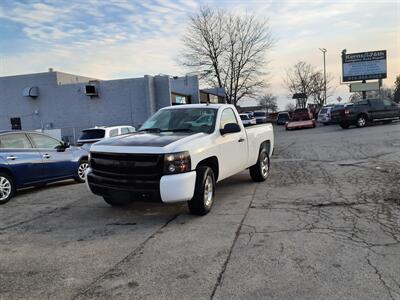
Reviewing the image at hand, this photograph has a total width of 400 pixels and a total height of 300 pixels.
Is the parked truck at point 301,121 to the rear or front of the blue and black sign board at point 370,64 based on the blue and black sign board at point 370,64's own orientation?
to the front

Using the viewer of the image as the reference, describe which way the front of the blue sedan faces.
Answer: facing away from the viewer and to the right of the viewer

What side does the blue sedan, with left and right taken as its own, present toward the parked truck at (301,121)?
front

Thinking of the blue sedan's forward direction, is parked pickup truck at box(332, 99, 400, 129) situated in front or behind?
in front

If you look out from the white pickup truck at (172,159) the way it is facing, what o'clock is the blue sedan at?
The blue sedan is roughly at 3 o'clock from the white pickup truck.

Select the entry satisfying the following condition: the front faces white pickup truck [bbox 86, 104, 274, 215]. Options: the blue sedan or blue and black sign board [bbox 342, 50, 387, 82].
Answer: the blue and black sign board

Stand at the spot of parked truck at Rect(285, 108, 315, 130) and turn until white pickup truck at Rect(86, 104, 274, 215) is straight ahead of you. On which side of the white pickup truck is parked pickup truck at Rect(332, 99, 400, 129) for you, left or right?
left

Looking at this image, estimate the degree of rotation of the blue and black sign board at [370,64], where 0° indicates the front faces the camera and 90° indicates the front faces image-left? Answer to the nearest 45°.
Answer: approximately 0°

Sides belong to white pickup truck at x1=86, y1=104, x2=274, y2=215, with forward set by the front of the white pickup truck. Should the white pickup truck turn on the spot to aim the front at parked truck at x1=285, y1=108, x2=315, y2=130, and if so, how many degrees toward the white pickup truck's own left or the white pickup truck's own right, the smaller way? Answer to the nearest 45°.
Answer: approximately 135° to the white pickup truck's own right

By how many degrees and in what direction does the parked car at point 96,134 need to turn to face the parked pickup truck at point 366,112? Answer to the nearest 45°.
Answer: approximately 45° to its right

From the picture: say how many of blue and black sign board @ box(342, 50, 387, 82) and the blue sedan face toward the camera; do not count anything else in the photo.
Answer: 1

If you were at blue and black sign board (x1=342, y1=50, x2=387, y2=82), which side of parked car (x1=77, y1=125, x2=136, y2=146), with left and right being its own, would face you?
front

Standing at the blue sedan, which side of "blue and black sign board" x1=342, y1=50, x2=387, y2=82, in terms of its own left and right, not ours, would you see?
front

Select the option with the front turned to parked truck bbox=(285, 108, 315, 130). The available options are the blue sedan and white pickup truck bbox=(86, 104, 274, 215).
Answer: the blue sedan
